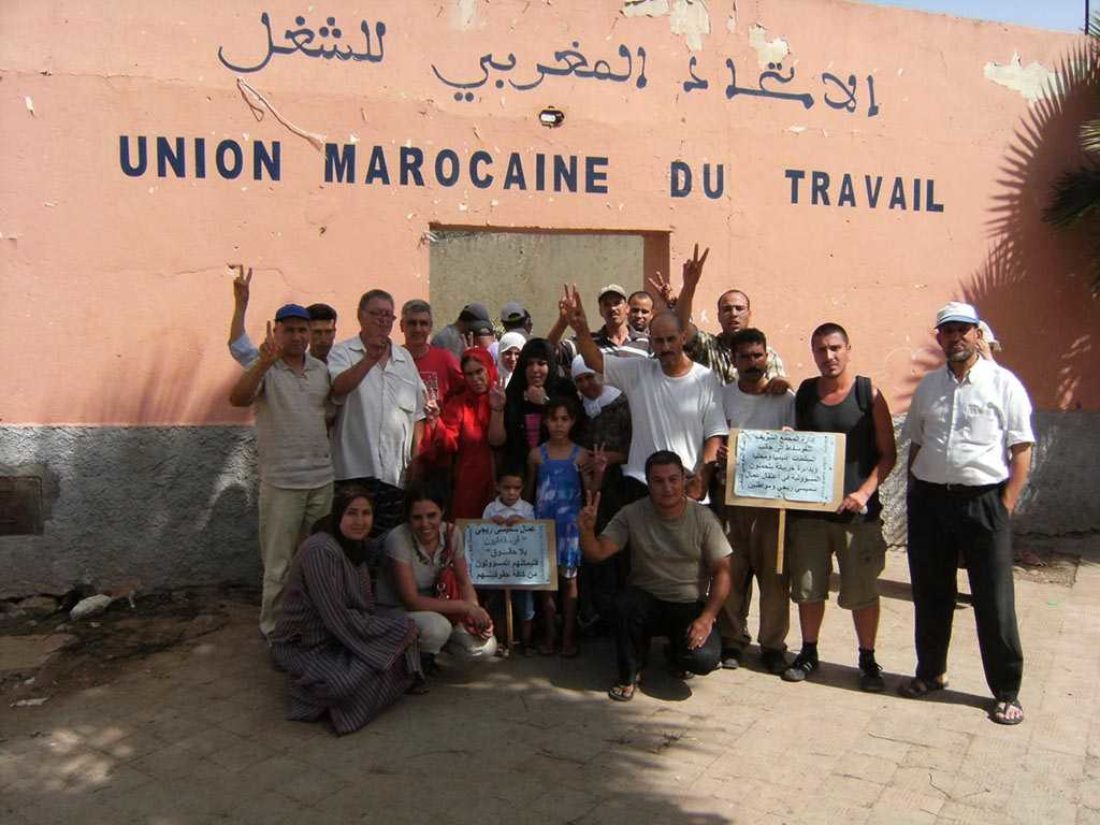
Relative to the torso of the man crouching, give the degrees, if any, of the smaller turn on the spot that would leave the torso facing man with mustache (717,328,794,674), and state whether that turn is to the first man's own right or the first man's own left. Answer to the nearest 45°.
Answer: approximately 135° to the first man's own left

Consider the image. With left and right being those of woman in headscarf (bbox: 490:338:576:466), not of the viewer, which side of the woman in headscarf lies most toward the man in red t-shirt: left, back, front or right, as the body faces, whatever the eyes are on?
right

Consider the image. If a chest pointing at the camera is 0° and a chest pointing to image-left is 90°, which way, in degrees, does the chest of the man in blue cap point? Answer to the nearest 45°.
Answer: approximately 0°
